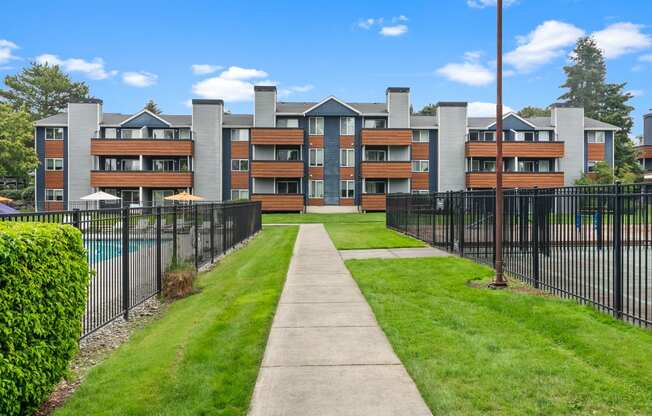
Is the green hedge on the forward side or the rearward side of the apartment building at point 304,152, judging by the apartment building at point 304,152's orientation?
on the forward side

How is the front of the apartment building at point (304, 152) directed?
toward the camera

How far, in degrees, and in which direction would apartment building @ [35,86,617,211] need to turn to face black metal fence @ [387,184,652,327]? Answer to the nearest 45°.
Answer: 0° — it already faces it

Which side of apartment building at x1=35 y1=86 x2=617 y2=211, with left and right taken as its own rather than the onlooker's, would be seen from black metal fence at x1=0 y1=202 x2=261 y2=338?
front
